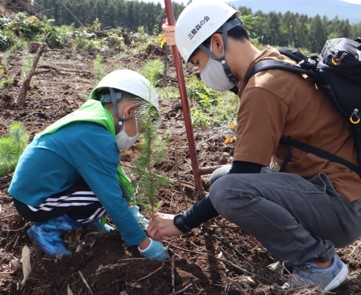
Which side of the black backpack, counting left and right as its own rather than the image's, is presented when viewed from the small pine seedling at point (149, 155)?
back

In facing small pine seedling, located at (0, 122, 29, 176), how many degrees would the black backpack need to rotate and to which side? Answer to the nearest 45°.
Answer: approximately 180°

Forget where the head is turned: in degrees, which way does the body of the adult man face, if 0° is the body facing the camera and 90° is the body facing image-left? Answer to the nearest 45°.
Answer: approximately 90°

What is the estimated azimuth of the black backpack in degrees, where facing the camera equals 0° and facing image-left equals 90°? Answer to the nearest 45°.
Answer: approximately 270°

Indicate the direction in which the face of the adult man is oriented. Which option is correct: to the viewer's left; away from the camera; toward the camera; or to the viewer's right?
to the viewer's left
